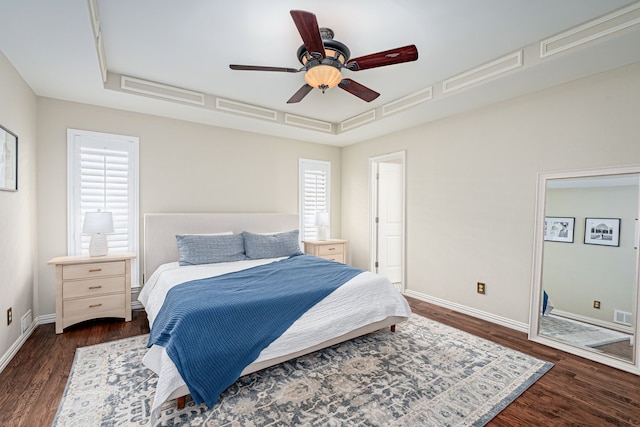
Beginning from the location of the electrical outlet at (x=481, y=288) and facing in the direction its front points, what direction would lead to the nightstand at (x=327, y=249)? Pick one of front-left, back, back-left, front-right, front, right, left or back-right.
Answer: front-right

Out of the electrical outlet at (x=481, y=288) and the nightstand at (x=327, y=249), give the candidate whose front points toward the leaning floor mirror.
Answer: the nightstand

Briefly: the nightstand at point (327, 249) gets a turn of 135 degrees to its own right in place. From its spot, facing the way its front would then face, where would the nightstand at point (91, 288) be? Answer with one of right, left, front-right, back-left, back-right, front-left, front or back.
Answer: front-left

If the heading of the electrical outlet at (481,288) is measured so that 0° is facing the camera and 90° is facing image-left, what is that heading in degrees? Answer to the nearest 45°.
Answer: approximately 45°

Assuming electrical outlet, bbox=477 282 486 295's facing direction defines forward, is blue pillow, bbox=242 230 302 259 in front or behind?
in front

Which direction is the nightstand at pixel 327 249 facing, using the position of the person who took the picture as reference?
facing the viewer and to the right of the viewer

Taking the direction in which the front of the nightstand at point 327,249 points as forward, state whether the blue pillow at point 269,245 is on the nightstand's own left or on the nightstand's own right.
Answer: on the nightstand's own right

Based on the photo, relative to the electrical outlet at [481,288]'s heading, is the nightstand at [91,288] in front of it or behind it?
in front

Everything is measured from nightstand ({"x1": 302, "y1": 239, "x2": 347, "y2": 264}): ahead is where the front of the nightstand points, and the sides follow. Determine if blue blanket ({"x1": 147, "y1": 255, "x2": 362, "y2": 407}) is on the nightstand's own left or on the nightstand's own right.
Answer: on the nightstand's own right

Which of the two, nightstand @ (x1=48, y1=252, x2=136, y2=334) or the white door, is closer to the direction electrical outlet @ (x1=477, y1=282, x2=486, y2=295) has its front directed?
the nightstand

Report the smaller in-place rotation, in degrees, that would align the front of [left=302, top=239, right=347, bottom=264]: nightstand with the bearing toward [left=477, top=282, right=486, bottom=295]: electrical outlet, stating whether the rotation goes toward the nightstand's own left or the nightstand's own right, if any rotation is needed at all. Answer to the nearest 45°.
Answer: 0° — it already faces it

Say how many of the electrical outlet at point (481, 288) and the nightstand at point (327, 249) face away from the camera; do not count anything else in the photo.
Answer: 0

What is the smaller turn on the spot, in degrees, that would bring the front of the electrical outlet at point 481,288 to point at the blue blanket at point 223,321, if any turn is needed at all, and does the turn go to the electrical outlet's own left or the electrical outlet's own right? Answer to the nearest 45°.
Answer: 0° — it already faces it

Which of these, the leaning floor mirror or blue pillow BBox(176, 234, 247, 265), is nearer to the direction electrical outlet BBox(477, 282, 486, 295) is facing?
the blue pillow

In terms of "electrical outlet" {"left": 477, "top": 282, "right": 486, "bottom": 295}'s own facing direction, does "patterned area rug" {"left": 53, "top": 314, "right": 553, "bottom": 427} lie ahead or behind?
ahead
